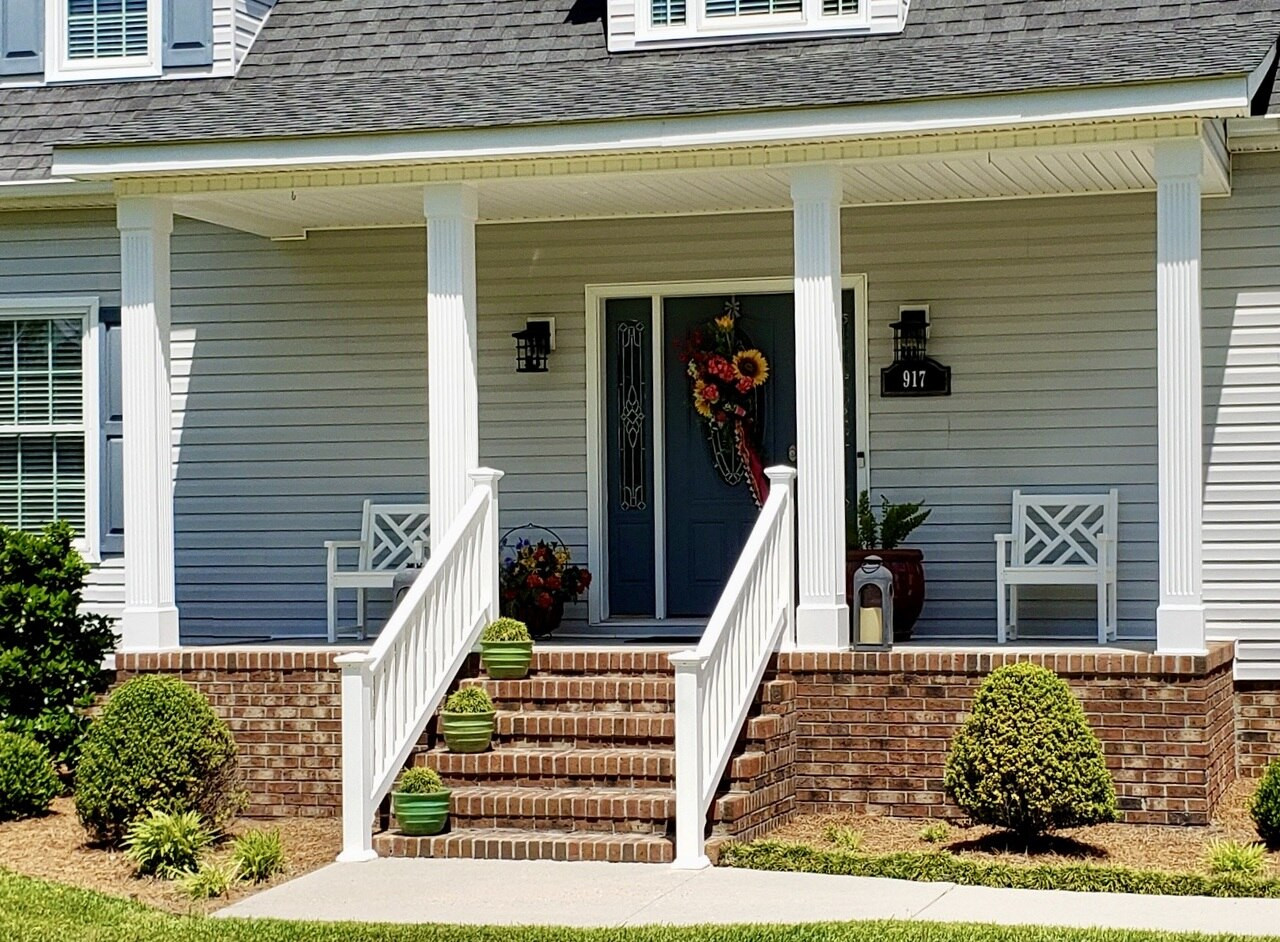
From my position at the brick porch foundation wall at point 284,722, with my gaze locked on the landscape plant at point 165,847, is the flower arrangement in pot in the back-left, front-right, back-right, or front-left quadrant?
back-left

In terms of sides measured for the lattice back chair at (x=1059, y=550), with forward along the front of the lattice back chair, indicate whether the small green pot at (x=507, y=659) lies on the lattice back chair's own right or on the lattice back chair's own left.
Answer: on the lattice back chair's own right

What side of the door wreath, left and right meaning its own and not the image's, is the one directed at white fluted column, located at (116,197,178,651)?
right

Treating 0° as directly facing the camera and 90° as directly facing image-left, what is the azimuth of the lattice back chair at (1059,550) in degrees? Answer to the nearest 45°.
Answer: approximately 0°
